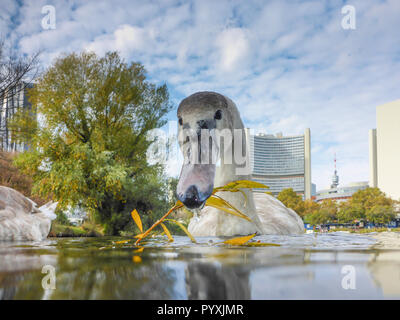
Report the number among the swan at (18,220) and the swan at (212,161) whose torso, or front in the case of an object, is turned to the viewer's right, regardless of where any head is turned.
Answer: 0

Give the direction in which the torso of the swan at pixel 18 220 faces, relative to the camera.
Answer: to the viewer's left

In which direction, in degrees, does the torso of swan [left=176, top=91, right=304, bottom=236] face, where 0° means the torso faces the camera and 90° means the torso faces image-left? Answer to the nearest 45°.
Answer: approximately 45°

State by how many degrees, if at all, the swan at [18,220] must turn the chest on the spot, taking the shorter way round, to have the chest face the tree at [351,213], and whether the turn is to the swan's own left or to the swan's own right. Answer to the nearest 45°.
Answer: approximately 135° to the swan's own right

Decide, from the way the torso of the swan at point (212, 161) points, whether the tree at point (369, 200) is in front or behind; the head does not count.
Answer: behind

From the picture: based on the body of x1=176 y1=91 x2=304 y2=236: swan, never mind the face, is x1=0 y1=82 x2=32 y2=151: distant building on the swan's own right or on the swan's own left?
on the swan's own right

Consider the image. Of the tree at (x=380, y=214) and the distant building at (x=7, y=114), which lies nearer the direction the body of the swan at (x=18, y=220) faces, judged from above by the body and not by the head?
the distant building
